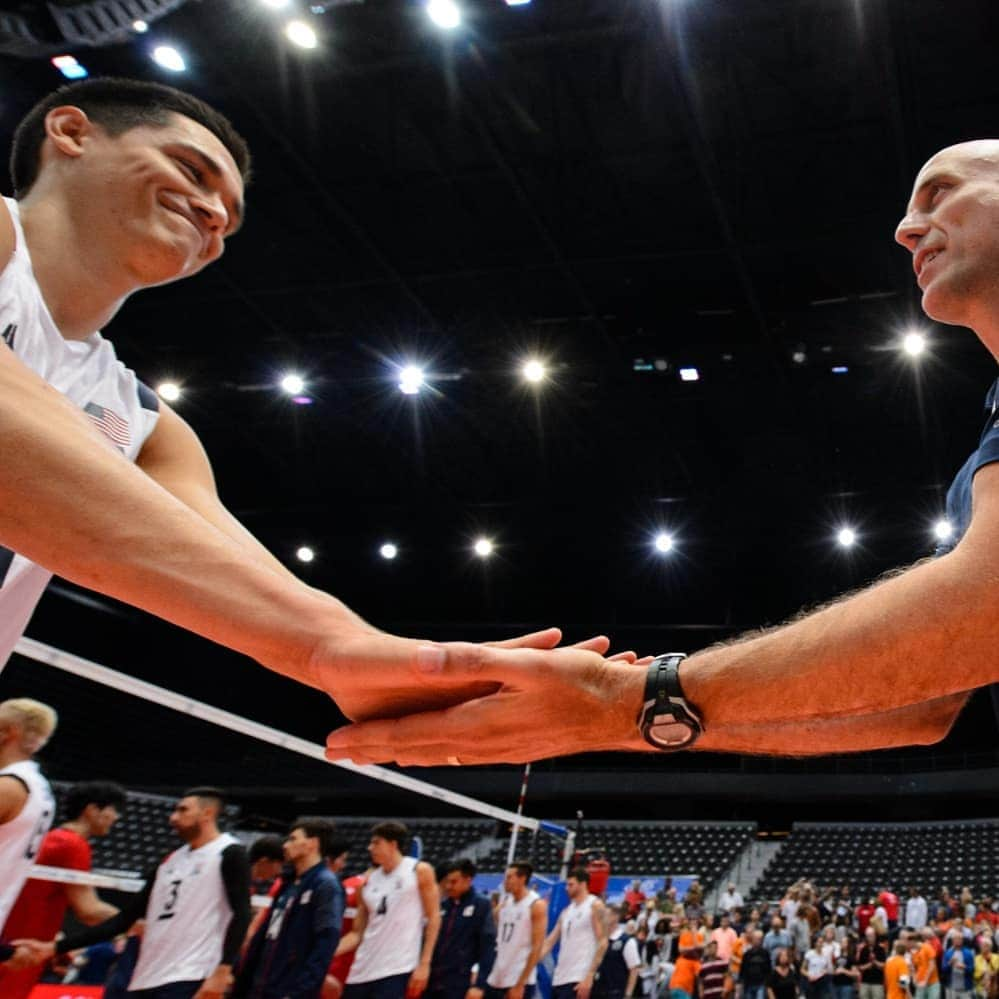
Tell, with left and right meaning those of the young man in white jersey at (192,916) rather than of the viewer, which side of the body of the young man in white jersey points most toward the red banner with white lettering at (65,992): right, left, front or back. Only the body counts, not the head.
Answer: right

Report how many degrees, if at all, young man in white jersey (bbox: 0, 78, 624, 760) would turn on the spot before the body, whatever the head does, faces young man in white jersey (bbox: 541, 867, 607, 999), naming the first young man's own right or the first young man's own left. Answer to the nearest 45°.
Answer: approximately 90° to the first young man's own left

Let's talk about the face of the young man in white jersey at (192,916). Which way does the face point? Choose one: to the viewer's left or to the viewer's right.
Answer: to the viewer's left

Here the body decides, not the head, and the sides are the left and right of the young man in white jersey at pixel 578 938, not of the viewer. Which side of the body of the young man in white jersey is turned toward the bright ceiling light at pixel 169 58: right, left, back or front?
front

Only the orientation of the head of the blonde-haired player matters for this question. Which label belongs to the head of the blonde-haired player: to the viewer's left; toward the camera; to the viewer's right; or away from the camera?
to the viewer's right

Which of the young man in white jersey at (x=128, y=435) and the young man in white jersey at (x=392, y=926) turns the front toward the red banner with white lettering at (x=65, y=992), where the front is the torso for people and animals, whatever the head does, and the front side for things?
the young man in white jersey at (x=392, y=926)

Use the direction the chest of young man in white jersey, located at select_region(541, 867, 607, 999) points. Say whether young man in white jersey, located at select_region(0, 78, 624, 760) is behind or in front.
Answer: in front
